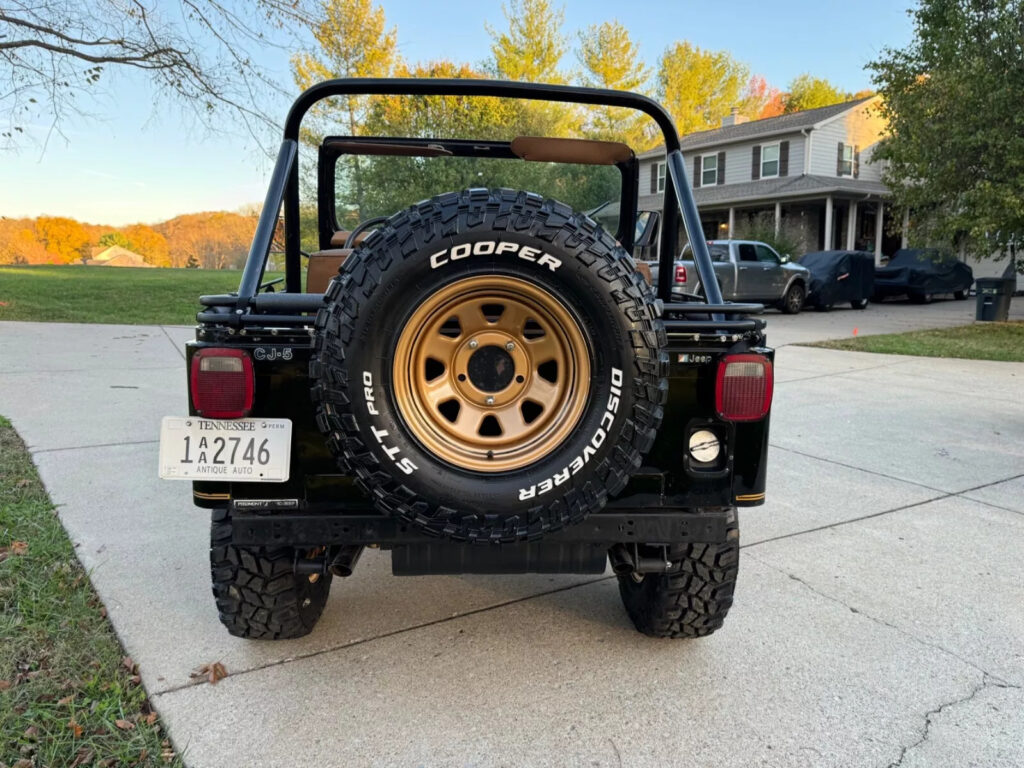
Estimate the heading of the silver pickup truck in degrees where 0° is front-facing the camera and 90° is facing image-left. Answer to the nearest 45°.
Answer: approximately 225°

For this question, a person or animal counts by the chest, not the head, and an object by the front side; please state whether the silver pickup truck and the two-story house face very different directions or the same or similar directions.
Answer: very different directions

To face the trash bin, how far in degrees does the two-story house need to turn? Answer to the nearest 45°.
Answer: approximately 45° to its left

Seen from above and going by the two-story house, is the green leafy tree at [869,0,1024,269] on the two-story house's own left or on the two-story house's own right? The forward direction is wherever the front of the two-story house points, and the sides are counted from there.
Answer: on the two-story house's own left

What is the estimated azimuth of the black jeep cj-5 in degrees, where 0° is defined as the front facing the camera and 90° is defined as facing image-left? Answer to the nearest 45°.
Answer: approximately 180°

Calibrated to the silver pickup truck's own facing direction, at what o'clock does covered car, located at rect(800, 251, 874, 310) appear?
The covered car is roughly at 12 o'clock from the silver pickup truck.

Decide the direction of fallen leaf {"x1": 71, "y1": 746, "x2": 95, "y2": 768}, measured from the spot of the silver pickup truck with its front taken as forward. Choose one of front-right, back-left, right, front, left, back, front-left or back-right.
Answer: back-right

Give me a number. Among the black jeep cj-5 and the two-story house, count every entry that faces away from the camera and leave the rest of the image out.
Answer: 1

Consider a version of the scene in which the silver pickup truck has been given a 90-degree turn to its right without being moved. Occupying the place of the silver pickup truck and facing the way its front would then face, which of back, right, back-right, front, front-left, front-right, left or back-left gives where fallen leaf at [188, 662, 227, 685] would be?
front-right

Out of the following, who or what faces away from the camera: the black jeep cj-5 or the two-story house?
the black jeep cj-5

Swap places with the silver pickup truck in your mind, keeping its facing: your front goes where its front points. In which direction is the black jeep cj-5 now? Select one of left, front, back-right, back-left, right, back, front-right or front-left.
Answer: back-right
